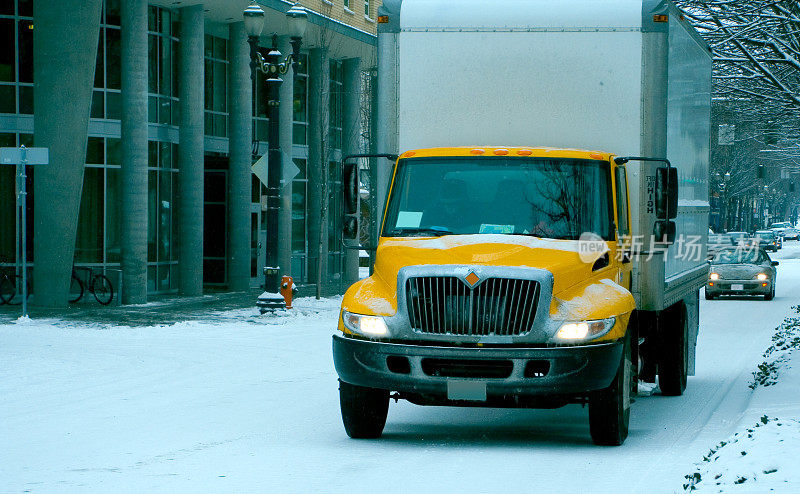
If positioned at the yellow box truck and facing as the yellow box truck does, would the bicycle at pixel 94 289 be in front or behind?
behind

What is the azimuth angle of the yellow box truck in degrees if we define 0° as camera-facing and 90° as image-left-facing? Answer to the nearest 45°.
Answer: approximately 0°

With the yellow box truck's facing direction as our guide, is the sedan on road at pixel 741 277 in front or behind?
behind

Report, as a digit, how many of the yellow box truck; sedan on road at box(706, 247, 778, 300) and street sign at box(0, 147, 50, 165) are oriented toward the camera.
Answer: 3

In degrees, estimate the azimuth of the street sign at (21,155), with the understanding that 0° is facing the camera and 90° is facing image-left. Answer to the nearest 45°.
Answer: approximately 0°

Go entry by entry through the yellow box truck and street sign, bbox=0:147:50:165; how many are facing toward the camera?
2

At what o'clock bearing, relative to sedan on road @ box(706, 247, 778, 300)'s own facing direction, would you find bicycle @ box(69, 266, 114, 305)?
The bicycle is roughly at 2 o'clock from the sedan on road.

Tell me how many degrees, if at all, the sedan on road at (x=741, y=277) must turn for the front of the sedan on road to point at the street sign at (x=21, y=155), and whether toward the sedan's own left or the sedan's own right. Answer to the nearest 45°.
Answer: approximately 45° to the sedan's own right
